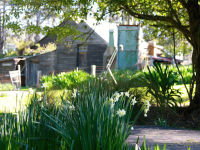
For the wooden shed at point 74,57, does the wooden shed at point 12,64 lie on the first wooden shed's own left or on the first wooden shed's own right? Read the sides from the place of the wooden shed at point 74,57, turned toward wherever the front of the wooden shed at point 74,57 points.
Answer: on the first wooden shed's own right

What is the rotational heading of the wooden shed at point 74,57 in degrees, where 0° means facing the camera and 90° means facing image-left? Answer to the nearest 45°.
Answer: approximately 0°

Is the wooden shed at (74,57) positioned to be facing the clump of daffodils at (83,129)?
yes
